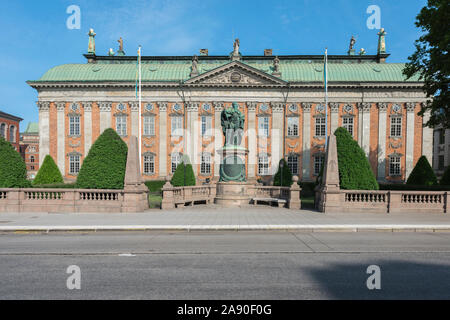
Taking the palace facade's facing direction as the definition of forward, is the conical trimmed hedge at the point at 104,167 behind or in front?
in front

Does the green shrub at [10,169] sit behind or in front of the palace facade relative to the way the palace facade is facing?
in front

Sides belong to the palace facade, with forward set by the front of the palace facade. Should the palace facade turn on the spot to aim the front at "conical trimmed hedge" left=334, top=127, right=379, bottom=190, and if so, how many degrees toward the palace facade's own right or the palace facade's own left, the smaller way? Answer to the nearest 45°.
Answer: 0° — it already faces it

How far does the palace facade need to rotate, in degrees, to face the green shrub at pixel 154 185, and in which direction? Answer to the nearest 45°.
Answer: approximately 45° to its right

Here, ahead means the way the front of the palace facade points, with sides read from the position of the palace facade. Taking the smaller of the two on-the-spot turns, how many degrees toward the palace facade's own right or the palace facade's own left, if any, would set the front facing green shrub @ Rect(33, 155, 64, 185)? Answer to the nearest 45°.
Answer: approximately 45° to the palace facade's own right

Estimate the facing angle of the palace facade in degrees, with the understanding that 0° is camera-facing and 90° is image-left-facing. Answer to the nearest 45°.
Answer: approximately 0°

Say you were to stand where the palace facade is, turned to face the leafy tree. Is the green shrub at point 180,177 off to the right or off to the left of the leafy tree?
right

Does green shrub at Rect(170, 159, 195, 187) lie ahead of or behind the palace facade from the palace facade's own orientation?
ahead
